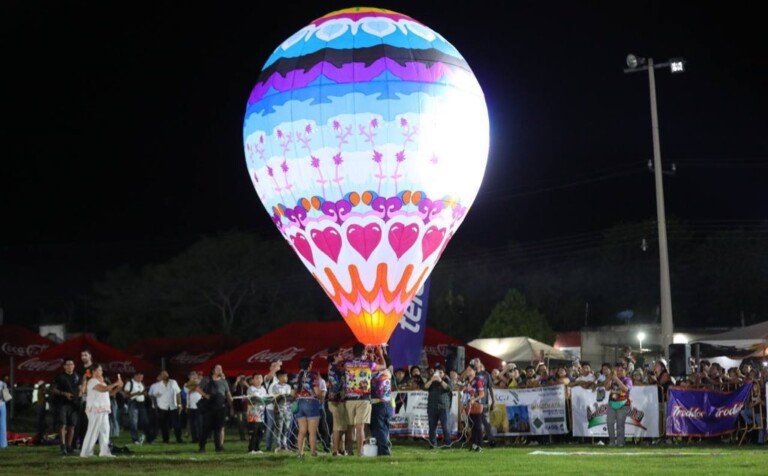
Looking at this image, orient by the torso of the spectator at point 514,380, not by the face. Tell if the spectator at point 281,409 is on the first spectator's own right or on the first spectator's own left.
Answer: on the first spectator's own right

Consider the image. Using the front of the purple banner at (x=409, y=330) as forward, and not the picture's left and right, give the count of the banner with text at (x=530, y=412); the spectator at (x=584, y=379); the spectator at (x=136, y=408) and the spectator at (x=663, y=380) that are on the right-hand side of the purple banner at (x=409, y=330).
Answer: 1

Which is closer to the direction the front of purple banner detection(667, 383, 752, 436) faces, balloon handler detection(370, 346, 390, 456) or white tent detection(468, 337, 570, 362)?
the balloon handler

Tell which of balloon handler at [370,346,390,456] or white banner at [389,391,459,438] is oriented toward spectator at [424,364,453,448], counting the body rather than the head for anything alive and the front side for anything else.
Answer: the white banner

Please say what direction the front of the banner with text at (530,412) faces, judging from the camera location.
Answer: facing the viewer

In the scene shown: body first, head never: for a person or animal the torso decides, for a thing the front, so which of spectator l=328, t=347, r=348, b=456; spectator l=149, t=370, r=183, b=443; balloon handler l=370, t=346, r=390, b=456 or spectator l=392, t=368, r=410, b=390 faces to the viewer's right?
spectator l=328, t=347, r=348, b=456

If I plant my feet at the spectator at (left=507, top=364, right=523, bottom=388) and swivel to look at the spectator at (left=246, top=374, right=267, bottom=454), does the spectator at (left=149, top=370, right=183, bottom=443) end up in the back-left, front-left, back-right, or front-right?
front-right

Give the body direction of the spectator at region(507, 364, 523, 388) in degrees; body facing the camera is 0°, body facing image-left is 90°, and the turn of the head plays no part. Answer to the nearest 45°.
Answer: approximately 0°

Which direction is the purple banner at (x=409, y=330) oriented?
toward the camera

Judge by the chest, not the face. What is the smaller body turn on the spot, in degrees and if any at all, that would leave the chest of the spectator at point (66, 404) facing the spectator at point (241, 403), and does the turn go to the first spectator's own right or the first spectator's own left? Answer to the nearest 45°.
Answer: approximately 135° to the first spectator's own left
